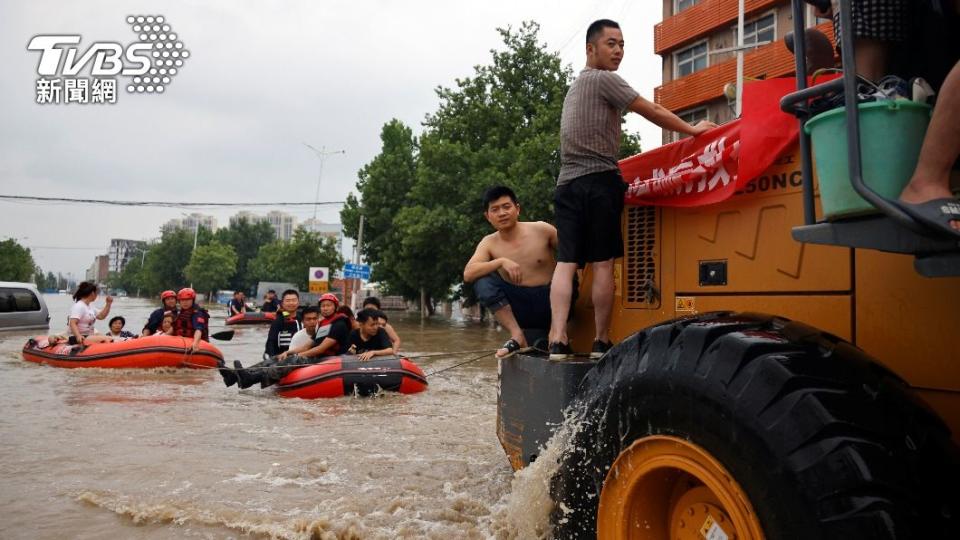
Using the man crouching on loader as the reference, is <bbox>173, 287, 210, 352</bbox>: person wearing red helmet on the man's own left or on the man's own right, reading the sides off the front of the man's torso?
on the man's own right

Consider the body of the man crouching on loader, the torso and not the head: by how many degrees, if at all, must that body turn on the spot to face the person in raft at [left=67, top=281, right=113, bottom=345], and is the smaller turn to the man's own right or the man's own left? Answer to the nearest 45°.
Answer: approximately 90° to the man's own right

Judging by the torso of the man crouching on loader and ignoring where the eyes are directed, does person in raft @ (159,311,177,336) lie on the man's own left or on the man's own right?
on the man's own right

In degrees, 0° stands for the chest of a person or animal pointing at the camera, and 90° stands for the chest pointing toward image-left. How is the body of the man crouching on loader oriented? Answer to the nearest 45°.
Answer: approximately 45°

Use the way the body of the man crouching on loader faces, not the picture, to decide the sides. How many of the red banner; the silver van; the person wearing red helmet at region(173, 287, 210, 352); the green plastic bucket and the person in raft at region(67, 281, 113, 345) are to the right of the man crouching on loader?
3
